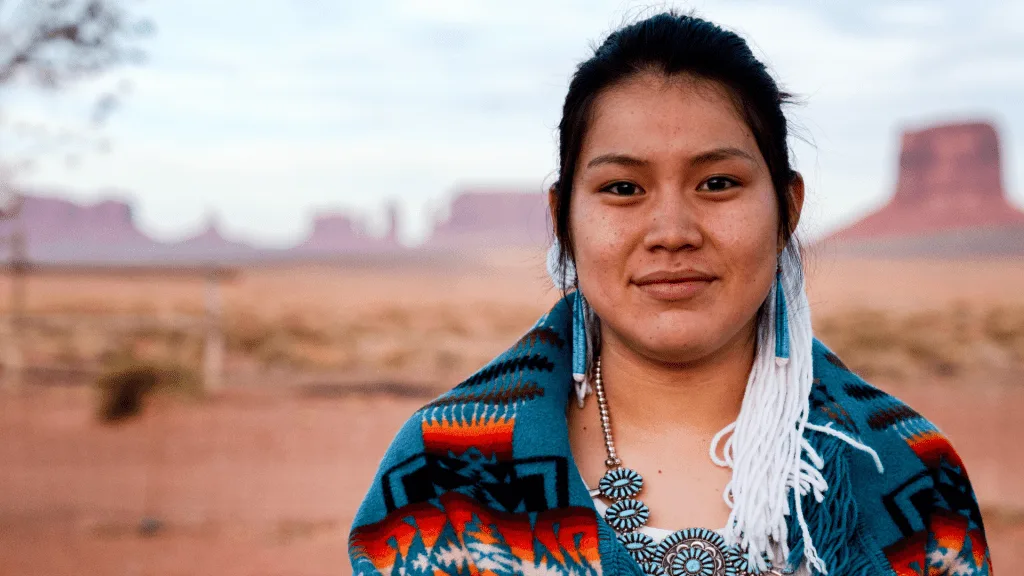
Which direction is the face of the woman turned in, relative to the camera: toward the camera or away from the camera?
toward the camera

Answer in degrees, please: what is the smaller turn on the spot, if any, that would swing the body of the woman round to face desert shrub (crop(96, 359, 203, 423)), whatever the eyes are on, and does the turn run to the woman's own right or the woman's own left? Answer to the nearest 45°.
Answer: approximately 135° to the woman's own right

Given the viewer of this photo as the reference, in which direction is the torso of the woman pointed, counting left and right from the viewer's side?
facing the viewer
